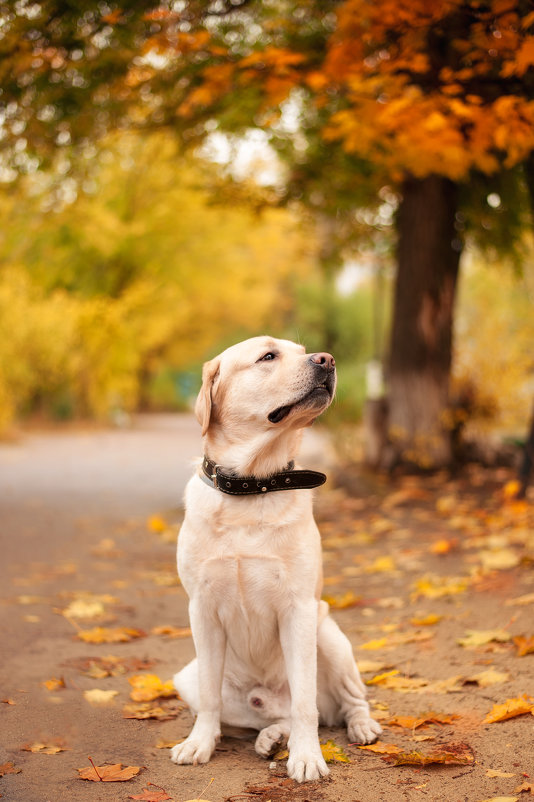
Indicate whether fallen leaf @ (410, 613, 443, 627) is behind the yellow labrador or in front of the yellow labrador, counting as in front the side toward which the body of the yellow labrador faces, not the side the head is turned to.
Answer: behind

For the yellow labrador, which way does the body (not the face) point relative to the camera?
toward the camera
